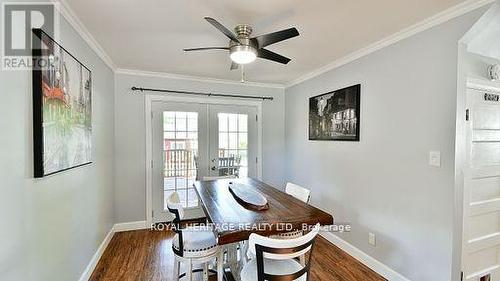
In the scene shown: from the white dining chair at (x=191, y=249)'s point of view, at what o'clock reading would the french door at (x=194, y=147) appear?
The french door is roughly at 9 o'clock from the white dining chair.

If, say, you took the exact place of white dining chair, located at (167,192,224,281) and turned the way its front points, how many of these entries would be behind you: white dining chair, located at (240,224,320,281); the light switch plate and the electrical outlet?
0

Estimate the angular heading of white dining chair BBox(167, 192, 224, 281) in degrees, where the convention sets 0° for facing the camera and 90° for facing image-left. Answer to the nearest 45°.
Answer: approximately 270°

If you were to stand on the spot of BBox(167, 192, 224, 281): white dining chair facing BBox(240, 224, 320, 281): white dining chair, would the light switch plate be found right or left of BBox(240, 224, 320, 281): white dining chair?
left

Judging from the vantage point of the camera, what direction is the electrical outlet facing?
facing the viewer and to the left of the viewer

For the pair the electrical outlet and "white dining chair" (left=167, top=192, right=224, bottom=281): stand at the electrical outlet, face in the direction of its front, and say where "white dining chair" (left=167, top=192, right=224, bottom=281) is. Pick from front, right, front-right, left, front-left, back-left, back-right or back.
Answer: front

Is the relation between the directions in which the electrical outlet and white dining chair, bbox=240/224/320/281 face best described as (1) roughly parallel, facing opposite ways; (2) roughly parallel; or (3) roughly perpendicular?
roughly perpendicular

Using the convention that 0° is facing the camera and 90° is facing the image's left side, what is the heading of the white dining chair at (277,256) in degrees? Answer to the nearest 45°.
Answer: approximately 135°

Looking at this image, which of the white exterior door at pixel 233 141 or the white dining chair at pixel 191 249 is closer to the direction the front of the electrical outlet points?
the white dining chair

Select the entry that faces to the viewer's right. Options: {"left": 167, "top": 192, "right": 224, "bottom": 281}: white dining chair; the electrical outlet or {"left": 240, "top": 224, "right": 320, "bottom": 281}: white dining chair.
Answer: {"left": 167, "top": 192, "right": 224, "bottom": 281}: white dining chair

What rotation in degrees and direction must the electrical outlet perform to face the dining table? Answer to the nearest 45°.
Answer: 0° — it already faces it

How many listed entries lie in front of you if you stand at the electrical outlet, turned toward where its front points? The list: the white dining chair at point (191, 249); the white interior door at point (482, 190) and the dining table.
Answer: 2

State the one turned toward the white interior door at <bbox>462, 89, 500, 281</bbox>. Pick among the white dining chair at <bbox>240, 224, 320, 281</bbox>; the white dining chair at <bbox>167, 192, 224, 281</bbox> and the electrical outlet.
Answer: the white dining chair at <bbox>167, 192, 224, 281</bbox>

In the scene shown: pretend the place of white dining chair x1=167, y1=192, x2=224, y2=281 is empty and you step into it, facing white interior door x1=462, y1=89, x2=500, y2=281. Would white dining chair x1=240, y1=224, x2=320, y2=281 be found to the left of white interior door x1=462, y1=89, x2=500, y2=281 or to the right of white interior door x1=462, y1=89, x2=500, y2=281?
right

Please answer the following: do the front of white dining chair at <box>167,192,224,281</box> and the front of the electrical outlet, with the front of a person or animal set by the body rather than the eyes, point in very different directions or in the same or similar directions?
very different directions

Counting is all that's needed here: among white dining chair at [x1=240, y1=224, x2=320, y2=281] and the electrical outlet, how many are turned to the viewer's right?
0

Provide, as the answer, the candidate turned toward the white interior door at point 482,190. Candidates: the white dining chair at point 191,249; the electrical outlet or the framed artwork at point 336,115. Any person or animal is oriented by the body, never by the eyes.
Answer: the white dining chair

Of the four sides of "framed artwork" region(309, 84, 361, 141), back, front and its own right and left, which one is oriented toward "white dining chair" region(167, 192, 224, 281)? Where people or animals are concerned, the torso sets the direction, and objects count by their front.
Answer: front

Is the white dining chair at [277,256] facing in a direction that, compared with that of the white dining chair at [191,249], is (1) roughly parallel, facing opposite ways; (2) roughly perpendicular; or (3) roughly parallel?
roughly perpendicular

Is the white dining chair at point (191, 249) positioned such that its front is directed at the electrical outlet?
yes

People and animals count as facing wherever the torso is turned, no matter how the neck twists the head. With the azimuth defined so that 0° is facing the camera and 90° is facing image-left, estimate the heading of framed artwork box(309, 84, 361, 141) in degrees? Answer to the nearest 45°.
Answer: approximately 45°

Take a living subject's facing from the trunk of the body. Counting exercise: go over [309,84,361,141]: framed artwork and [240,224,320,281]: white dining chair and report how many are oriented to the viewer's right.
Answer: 0

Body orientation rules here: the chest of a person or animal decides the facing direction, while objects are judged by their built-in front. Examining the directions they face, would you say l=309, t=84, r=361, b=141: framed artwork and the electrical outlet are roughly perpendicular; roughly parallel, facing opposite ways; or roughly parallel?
roughly parallel
